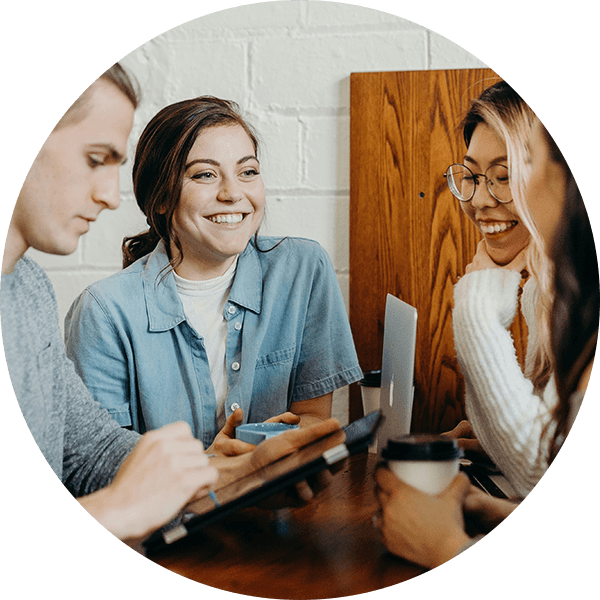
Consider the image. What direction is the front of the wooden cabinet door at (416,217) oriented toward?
toward the camera

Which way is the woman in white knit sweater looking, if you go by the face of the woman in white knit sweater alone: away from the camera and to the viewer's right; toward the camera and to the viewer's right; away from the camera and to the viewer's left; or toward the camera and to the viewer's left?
toward the camera and to the viewer's left

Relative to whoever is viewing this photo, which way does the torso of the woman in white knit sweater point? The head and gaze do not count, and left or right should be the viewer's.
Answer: facing the viewer and to the left of the viewer

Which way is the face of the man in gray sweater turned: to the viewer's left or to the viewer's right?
to the viewer's right
